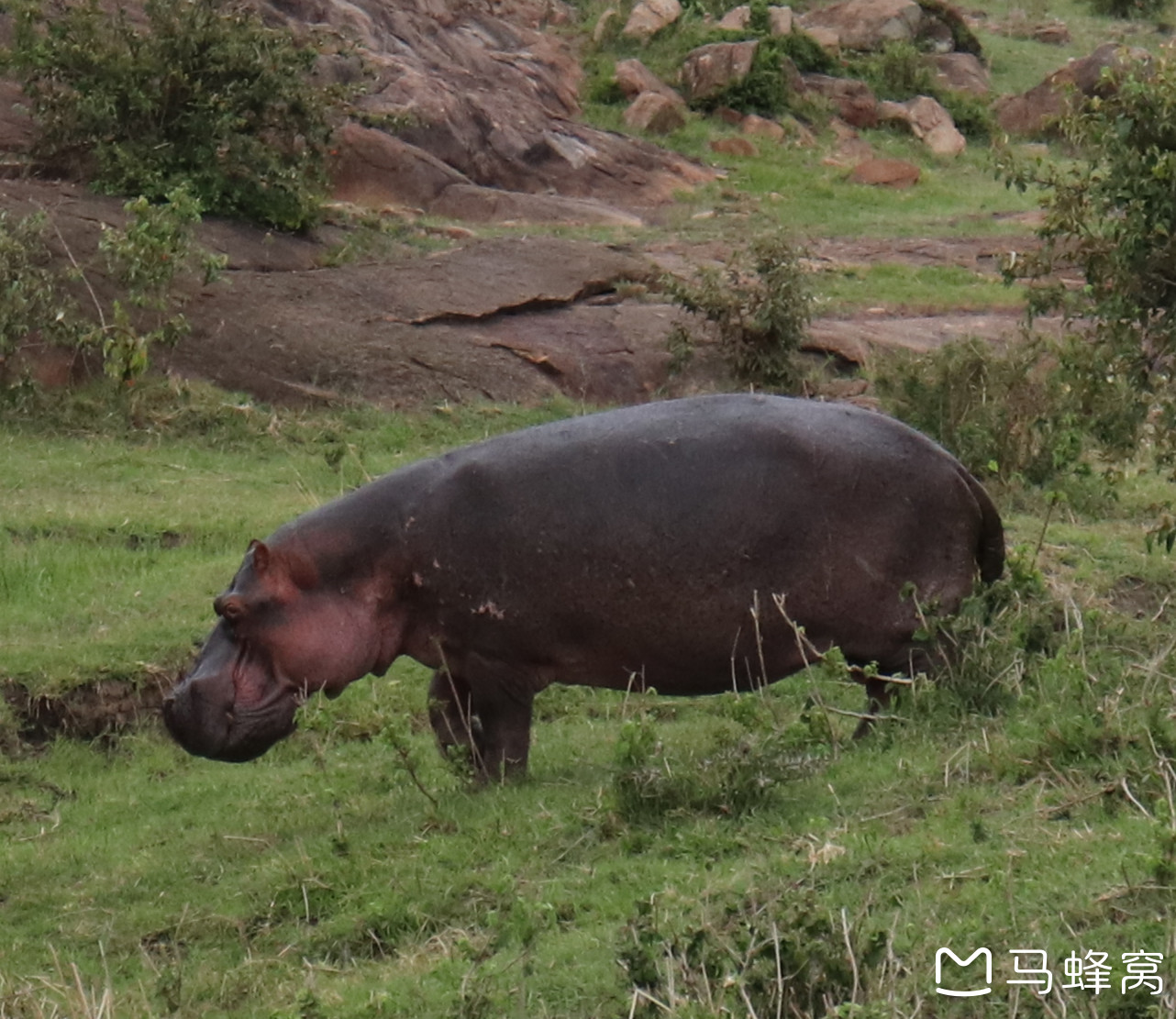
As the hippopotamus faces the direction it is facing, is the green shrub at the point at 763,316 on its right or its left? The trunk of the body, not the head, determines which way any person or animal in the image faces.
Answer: on its right

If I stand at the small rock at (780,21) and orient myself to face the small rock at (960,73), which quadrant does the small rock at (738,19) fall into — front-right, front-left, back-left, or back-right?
back-right

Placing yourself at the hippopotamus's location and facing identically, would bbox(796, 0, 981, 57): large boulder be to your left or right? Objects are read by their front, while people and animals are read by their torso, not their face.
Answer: on your right

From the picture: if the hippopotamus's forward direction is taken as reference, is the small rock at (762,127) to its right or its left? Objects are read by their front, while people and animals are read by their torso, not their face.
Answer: on its right

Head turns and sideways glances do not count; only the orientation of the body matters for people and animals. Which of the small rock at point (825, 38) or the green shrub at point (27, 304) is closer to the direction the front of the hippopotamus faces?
the green shrub

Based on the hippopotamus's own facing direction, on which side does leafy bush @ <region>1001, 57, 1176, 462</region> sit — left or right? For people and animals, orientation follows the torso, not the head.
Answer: on its right

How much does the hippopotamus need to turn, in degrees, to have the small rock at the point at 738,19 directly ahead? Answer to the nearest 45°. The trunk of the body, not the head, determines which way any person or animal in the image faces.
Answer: approximately 90° to its right

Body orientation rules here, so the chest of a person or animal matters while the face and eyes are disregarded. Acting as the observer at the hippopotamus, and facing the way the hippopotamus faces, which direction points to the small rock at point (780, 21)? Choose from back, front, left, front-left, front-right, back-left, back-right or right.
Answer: right

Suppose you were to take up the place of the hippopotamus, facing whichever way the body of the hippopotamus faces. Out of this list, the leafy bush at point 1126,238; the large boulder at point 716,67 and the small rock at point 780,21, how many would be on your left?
0

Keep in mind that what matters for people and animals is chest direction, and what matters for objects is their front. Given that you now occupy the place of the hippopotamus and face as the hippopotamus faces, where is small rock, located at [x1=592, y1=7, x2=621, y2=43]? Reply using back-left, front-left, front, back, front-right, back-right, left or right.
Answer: right

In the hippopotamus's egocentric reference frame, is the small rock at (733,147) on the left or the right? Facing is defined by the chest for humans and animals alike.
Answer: on its right

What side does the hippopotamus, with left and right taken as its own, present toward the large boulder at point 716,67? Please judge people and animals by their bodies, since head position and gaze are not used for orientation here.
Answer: right

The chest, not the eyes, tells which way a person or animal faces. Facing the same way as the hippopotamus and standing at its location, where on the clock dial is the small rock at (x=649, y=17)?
The small rock is roughly at 3 o'clock from the hippopotamus.

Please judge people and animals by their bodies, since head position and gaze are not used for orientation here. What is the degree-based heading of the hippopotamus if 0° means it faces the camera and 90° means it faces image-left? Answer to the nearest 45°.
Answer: approximately 90°

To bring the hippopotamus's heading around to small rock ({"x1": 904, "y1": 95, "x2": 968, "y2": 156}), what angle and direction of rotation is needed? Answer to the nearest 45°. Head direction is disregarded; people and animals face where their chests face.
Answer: approximately 90° to its right

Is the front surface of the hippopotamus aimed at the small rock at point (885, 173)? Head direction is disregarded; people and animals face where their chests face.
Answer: no
